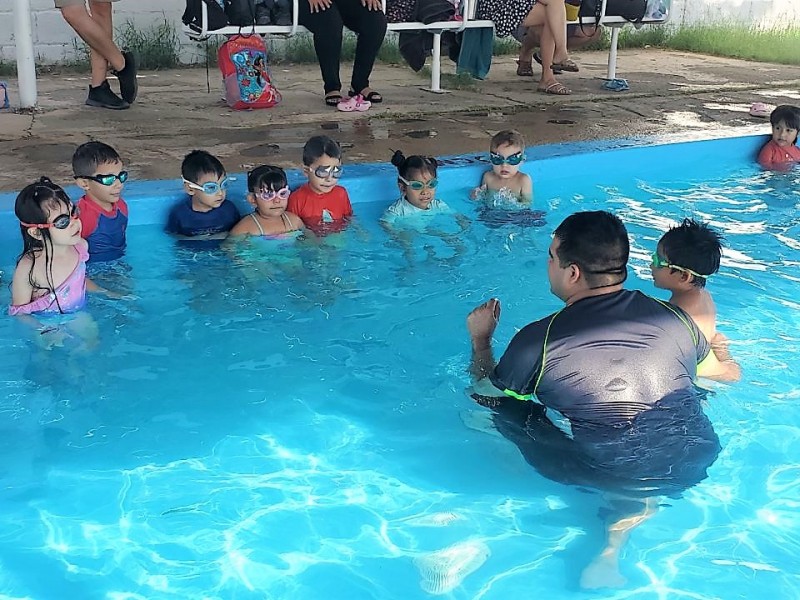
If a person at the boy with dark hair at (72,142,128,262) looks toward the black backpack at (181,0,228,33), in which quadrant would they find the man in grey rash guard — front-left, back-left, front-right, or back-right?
back-right

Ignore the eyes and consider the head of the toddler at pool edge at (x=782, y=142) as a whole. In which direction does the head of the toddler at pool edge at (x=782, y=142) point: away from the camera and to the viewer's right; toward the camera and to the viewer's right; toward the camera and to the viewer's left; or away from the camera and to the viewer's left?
toward the camera and to the viewer's left

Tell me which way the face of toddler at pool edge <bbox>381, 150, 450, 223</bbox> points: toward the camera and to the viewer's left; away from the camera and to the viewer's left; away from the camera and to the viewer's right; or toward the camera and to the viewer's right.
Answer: toward the camera and to the viewer's right

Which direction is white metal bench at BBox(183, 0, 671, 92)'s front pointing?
toward the camera

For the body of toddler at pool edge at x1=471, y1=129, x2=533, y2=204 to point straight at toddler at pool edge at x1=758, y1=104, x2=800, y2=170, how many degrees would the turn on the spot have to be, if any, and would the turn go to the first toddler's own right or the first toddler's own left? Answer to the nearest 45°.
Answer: approximately 135° to the first toddler's own left

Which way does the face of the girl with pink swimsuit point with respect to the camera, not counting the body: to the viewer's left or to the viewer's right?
to the viewer's right

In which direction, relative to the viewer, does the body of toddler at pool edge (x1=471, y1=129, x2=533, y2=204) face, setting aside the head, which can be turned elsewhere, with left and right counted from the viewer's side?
facing the viewer

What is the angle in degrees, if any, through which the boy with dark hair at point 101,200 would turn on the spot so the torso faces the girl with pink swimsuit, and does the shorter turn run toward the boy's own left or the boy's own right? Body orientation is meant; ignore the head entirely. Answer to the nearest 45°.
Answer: approximately 45° to the boy's own right

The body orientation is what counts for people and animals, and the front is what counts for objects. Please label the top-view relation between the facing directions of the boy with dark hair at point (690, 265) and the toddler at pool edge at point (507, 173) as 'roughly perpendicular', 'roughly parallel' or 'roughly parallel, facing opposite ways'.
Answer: roughly perpendicular

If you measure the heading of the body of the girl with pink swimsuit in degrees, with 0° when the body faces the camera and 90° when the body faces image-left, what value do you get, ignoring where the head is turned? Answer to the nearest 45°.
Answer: approximately 315°

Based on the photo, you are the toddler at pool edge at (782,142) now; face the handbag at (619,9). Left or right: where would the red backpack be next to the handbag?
left

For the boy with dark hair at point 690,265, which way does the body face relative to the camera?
to the viewer's left

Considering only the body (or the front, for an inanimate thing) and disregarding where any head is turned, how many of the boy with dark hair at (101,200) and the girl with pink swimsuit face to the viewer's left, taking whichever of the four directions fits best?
0
